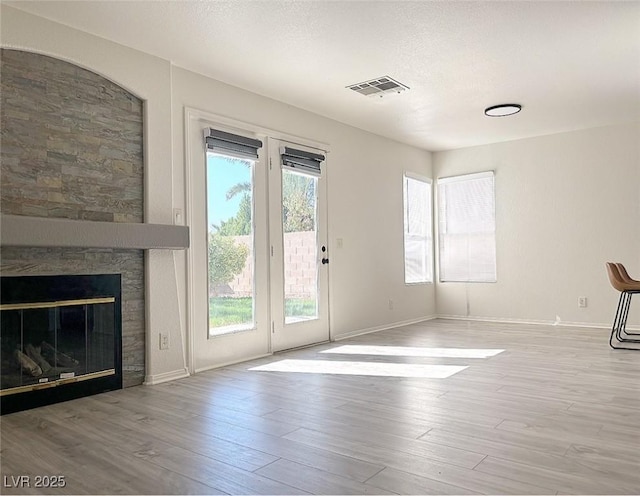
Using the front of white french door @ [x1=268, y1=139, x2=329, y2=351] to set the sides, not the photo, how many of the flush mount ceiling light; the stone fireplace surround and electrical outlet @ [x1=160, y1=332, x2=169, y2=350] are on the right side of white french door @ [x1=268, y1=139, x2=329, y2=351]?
2

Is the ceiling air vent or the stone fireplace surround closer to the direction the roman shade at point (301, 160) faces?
the ceiling air vent

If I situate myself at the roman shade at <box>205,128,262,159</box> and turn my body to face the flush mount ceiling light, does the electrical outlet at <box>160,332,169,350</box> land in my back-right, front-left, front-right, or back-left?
back-right

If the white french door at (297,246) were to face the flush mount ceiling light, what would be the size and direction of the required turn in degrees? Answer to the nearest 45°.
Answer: approximately 45° to its left

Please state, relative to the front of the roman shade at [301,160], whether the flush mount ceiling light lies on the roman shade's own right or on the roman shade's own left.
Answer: on the roman shade's own left

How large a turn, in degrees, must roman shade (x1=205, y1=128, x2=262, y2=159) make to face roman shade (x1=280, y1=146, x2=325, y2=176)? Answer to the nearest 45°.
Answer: approximately 90° to its left

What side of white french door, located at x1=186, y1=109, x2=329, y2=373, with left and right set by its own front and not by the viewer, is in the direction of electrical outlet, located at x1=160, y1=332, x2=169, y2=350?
right

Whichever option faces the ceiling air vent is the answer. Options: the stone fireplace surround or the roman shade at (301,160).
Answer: the roman shade

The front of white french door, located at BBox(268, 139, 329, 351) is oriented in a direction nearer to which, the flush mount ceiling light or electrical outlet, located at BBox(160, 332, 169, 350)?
the flush mount ceiling light

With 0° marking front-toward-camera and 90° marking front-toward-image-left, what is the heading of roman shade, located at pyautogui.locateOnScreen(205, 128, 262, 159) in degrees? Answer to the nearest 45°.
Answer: approximately 315°

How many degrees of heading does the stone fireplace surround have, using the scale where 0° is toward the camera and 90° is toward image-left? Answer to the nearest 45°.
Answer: approximately 0°

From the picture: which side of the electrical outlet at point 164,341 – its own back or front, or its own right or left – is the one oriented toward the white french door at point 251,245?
left
